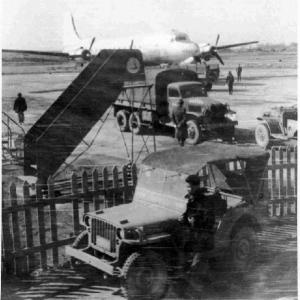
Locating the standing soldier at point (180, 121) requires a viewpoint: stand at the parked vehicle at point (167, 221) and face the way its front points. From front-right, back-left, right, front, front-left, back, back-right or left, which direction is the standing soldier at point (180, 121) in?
back-right

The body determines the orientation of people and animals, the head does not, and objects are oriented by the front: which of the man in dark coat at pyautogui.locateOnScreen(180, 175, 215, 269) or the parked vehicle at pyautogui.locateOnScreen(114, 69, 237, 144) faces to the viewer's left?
the man in dark coat

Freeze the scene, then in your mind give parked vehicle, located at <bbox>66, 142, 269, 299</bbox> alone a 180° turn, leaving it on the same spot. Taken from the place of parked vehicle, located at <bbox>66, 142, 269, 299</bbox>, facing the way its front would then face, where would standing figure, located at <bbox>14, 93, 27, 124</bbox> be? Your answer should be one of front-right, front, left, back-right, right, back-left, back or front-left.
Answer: left

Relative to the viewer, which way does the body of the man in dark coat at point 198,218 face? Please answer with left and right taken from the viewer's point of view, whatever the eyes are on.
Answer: facing to the left of the viewer

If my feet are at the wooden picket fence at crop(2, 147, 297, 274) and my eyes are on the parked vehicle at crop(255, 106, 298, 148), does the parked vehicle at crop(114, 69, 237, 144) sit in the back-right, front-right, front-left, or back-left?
front-left

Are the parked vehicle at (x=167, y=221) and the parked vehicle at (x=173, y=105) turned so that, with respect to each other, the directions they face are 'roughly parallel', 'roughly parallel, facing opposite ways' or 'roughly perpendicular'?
roughly perpendicular

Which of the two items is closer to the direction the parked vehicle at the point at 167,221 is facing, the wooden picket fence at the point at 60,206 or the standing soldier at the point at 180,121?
the wooden picket fence

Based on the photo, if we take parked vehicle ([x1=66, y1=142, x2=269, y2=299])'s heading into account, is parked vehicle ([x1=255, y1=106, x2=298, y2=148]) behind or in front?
behind

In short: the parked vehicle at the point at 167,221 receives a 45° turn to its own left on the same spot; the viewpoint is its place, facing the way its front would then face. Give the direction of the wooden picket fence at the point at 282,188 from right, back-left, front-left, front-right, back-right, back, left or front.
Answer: back-left

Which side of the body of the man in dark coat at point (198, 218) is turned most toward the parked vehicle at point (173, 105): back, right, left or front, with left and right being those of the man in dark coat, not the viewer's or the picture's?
right

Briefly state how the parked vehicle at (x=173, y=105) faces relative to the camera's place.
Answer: facing the viewer and to the right of the viewer

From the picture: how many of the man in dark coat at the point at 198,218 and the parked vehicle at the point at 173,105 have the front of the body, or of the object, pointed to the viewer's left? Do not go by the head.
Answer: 1
